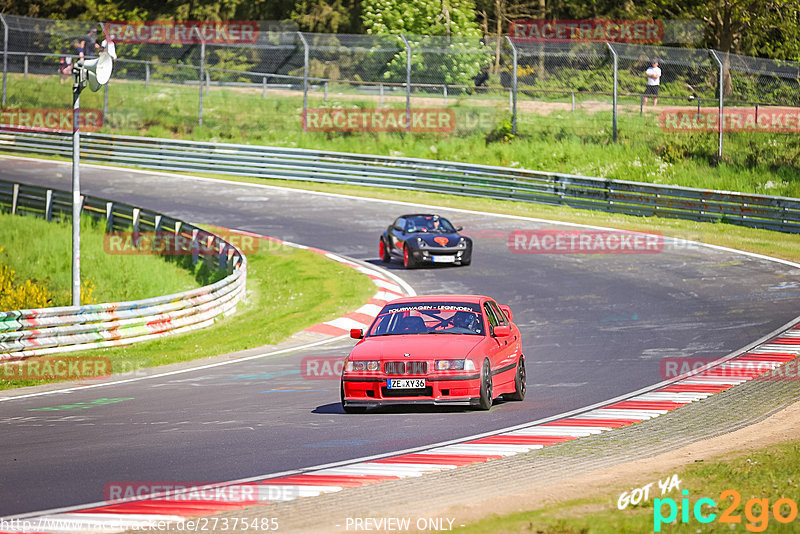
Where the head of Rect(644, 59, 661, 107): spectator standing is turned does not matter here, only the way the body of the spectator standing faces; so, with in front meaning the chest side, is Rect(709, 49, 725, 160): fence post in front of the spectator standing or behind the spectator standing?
in front

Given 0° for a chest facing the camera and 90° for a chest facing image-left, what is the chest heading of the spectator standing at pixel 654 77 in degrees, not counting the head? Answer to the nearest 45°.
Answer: approximately 0°

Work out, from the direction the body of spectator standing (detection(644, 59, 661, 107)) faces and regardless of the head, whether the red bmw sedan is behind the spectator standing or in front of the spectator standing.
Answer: in front

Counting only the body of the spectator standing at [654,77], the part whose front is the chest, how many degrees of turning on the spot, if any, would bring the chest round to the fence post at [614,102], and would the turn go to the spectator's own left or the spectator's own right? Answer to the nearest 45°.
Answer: approximately 45° to the spectator's own right

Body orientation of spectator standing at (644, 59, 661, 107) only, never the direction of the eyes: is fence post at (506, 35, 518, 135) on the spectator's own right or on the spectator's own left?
on the spectator's own right

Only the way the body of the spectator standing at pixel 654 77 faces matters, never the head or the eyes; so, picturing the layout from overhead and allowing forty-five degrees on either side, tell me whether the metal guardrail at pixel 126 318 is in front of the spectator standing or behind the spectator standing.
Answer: in front
